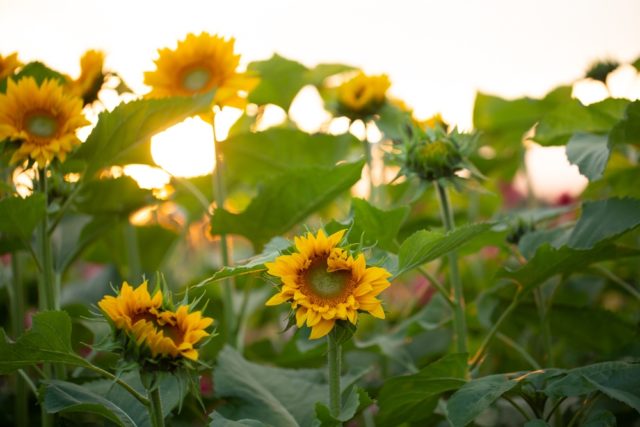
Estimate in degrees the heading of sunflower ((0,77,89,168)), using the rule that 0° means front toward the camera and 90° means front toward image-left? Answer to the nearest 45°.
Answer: approximately 0°

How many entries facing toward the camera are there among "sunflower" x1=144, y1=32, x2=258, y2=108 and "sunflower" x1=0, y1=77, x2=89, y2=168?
2

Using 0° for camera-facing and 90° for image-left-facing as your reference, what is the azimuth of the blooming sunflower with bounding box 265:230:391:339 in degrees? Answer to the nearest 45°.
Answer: approximately 0°
